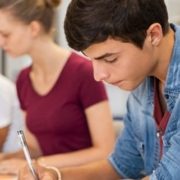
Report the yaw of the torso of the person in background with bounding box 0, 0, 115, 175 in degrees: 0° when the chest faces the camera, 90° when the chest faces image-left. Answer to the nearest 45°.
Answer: approximately 45°
